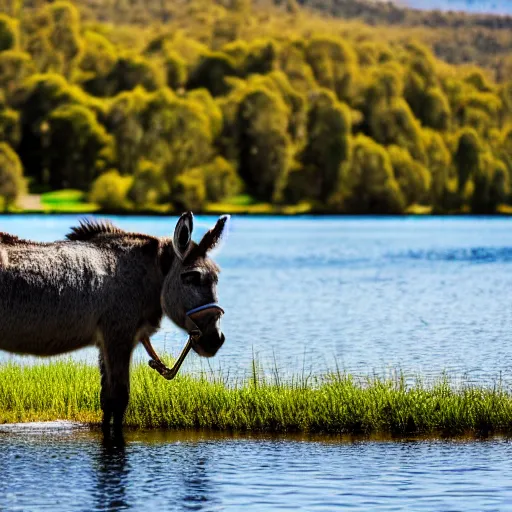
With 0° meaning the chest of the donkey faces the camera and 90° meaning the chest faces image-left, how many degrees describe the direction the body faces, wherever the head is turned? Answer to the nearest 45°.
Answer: approximately 270°
